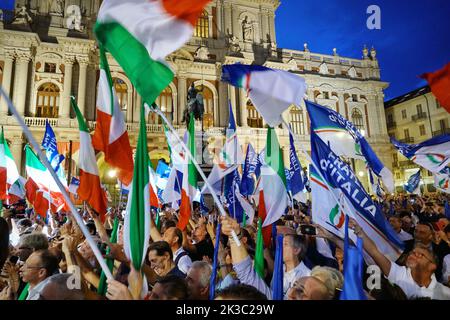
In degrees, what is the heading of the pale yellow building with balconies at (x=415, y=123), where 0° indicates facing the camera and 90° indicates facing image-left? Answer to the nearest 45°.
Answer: approximately 45°

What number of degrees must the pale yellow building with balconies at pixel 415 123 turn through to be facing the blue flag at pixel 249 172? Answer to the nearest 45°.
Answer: approximately 45° to its left

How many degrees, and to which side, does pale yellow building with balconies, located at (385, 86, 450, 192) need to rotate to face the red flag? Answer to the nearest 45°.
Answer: approximately 45° to its left

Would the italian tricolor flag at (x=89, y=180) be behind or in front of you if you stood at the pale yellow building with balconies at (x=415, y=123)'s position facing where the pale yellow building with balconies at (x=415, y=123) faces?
in front

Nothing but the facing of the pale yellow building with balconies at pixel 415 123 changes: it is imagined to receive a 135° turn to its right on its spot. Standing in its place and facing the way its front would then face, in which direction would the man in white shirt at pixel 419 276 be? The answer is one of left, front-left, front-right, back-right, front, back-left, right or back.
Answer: back

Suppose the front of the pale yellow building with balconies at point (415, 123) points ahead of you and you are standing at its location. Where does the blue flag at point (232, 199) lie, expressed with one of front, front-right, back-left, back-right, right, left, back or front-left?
front-left

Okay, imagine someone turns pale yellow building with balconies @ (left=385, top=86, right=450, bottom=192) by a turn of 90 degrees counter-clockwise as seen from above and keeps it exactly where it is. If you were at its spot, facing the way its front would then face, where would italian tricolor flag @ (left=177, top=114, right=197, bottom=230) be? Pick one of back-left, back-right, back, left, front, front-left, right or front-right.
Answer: front-right

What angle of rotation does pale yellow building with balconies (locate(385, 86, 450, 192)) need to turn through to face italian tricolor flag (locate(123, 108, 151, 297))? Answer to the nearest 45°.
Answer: approximately 45° to its left

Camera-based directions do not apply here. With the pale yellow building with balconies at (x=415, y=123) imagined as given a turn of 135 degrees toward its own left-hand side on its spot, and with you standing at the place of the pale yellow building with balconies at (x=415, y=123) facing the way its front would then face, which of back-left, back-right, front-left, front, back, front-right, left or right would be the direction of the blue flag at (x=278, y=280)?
right

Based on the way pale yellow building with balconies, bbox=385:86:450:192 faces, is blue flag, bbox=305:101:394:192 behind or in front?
in front

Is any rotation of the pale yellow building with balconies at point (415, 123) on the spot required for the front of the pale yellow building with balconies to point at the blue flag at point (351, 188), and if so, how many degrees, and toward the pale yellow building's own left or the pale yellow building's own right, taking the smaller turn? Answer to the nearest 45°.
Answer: approximately 45° to the pale yellow building's own left

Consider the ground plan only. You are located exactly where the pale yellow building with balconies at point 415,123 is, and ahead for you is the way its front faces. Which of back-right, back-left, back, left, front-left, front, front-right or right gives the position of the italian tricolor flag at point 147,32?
front-left
